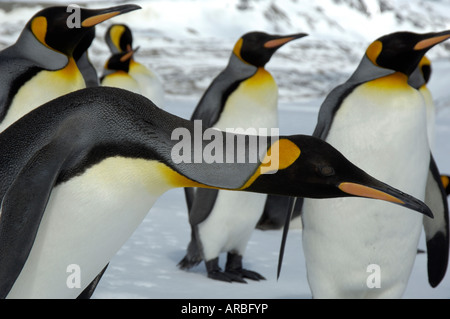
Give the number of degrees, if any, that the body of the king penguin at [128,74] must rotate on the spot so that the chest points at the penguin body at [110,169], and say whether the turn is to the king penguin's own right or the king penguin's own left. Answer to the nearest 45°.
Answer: approximately 45° to the king penguin's own right

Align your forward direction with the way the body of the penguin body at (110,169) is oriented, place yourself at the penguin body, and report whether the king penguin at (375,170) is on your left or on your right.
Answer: on your left

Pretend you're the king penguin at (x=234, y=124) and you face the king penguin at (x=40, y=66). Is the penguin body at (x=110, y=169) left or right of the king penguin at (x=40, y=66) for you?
left

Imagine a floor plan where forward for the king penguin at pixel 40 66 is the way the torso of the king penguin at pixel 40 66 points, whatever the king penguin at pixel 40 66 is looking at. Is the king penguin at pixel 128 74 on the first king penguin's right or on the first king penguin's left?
on the first king penguin's left

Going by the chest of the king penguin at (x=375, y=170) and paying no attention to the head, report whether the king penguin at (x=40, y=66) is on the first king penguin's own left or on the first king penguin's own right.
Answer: on the first king penguin's own right

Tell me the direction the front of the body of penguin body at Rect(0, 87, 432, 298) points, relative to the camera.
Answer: to the viewer's right

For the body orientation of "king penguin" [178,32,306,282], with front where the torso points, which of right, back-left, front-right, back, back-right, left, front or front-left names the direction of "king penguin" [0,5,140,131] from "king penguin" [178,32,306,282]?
back-right

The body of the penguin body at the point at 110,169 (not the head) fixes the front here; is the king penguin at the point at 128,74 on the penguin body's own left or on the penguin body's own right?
on the penguin body's own left

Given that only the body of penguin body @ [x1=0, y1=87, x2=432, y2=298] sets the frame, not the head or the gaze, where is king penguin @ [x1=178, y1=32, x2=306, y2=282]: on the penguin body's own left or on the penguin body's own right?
on the penguin body's own left

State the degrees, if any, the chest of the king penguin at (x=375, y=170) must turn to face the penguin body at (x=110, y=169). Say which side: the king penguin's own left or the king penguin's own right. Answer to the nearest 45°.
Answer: approximately 90° to the king penguin's own right
